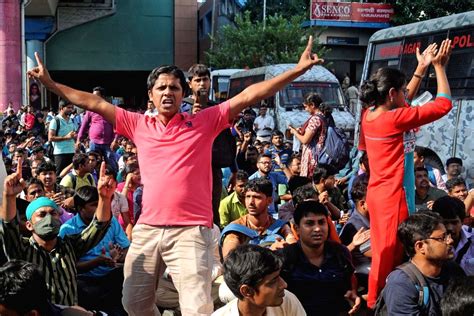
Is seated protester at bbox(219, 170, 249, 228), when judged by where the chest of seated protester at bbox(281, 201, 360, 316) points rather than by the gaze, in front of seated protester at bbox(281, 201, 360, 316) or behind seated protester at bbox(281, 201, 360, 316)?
behind

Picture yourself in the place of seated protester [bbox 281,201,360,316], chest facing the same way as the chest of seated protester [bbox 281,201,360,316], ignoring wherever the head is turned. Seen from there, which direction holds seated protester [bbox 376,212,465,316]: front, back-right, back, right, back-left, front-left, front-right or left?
front-left

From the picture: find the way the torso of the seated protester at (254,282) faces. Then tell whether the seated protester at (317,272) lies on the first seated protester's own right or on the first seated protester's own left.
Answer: on the first seated protester's own left

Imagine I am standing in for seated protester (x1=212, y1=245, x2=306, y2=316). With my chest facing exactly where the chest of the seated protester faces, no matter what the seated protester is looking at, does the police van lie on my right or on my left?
on my left

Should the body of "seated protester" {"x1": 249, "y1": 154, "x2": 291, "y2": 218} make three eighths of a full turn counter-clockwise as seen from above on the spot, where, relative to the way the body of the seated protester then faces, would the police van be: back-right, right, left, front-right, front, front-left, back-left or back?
front

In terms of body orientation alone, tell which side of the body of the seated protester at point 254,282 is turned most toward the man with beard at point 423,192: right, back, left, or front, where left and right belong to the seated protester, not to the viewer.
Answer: left

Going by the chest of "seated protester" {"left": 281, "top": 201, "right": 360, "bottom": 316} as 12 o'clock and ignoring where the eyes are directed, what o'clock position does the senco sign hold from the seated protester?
The senco sign is roughly at 6 o'clock from the seated protester.

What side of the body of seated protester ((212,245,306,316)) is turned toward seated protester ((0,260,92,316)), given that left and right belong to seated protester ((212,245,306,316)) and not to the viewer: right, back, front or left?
right

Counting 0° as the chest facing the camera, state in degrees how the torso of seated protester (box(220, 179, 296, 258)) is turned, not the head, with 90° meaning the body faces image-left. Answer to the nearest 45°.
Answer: approximately 0°
